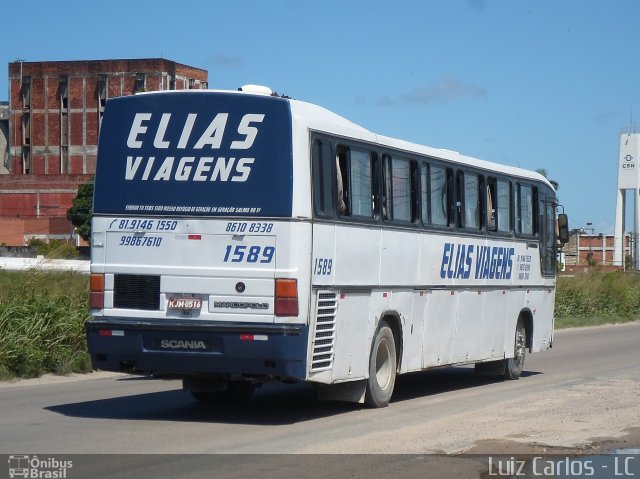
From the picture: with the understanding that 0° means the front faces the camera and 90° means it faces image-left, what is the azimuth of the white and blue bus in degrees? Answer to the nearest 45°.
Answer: approximately 225°
